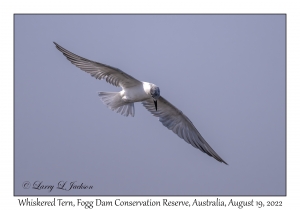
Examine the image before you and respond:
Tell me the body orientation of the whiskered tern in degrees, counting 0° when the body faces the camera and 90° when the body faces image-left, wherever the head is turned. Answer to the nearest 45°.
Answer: approximately 315°
